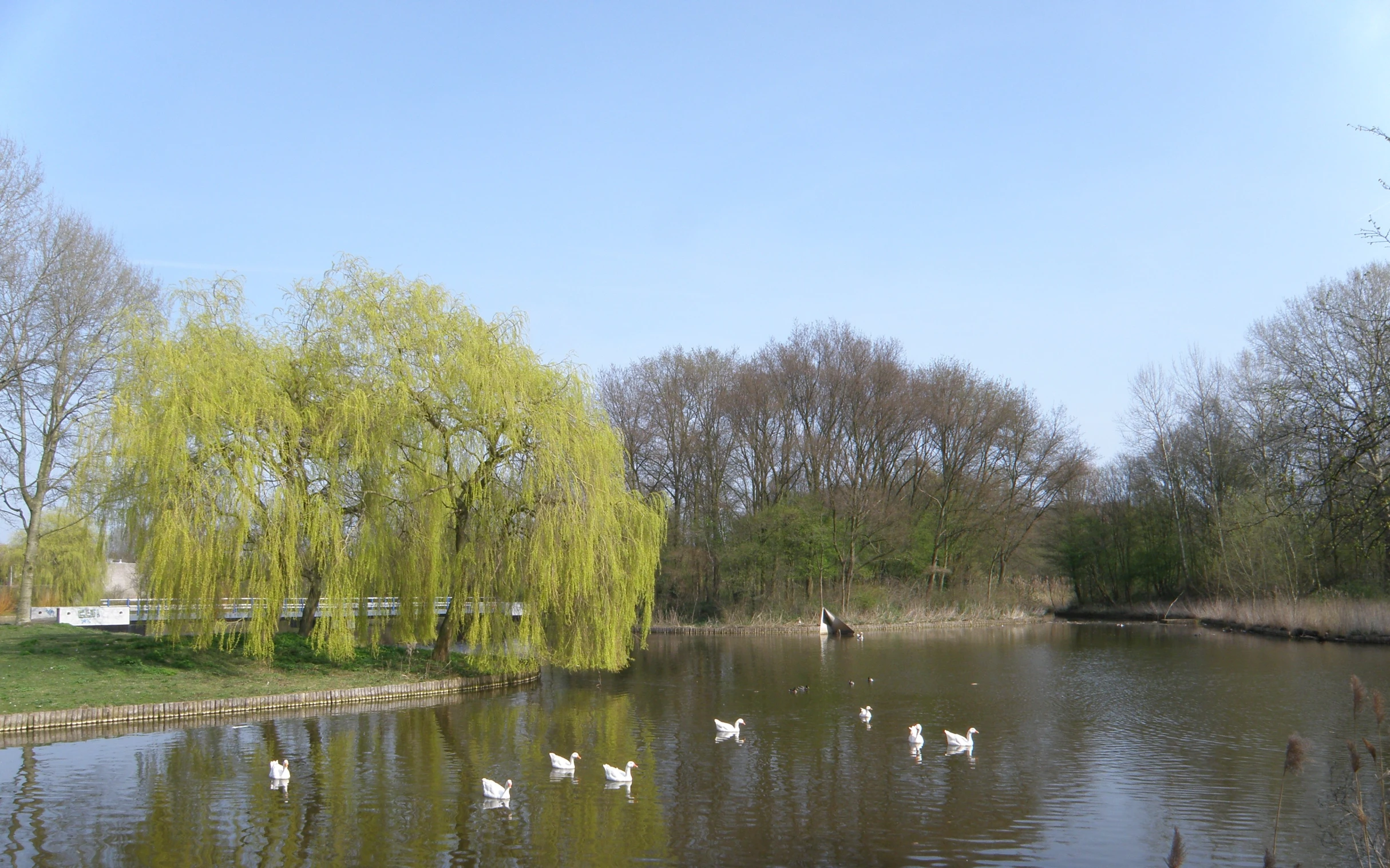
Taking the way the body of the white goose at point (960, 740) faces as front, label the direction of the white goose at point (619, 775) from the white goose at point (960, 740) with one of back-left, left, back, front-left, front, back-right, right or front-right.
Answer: back-right

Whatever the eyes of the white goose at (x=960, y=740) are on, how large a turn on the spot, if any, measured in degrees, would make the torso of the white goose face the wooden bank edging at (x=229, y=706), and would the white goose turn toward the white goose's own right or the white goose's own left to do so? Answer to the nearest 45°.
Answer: approximately 180°

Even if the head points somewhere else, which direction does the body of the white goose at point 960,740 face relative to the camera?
to the viewer's right

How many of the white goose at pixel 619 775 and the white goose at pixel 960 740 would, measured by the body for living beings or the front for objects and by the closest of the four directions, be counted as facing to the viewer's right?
2

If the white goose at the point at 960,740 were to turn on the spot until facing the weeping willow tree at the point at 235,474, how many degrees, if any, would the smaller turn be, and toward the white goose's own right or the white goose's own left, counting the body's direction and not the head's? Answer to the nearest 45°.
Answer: approximately 180°

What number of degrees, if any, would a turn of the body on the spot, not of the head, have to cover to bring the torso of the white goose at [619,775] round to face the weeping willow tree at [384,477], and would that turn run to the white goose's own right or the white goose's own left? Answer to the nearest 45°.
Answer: approximately 135° to the white goose's own left

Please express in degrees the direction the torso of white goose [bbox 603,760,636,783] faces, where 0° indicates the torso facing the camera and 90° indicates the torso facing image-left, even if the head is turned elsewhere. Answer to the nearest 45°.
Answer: approximately 270°
